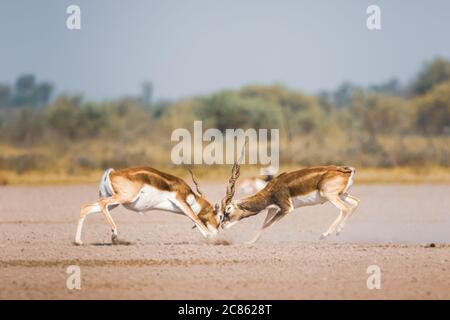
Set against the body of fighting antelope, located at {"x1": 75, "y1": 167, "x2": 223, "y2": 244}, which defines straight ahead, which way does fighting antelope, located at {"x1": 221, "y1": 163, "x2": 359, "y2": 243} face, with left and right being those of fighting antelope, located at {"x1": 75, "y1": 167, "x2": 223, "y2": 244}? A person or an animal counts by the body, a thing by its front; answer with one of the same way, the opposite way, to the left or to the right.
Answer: the opposite way

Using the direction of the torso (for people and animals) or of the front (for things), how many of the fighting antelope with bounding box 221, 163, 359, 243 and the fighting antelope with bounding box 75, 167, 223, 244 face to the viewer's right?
1

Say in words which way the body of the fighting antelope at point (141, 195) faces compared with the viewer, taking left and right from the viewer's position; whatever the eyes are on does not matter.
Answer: facing to the right of the viewer

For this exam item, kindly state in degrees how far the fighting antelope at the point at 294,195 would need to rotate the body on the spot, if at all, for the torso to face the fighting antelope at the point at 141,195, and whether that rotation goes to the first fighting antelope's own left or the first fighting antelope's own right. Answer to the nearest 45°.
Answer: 0° — it already faces it

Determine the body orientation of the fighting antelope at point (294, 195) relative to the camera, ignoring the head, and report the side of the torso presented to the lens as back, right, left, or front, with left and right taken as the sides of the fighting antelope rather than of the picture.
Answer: left

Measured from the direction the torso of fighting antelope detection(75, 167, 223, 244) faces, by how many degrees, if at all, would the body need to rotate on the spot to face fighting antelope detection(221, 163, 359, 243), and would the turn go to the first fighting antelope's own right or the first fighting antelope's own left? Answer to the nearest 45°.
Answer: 0° — it already faces it
